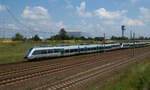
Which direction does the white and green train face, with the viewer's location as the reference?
facing the viewer and to the left of the viewer
